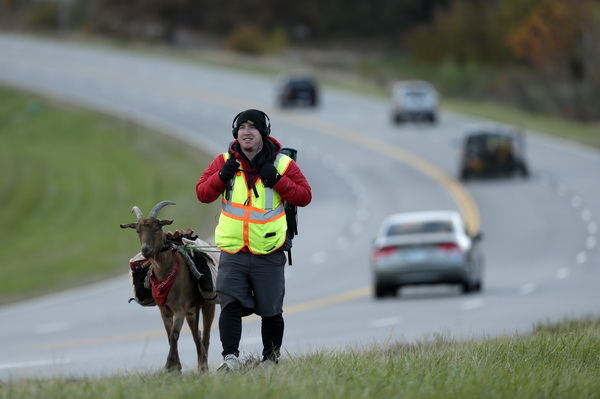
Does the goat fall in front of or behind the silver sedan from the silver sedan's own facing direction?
behind

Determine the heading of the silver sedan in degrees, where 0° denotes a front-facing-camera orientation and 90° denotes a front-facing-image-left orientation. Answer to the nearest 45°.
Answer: approximately 180°
